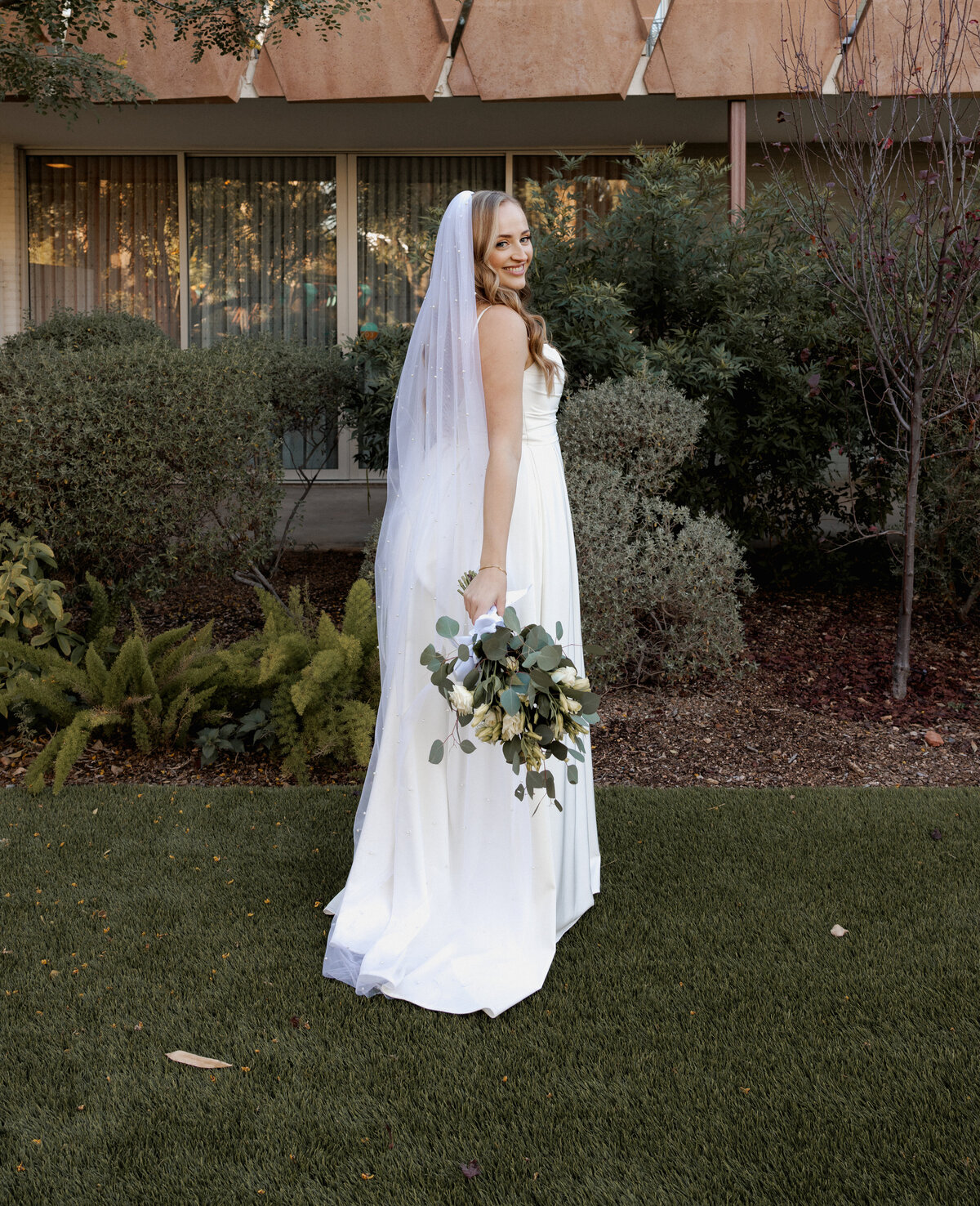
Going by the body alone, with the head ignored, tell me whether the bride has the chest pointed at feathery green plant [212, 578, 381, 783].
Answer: no

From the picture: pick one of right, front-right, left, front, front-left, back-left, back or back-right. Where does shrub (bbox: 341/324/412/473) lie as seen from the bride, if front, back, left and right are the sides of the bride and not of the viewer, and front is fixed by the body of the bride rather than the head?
left

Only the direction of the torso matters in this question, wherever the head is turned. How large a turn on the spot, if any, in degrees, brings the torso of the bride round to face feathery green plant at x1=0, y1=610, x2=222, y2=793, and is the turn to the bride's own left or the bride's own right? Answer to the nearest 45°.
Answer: approximately 135° to the bride's own left

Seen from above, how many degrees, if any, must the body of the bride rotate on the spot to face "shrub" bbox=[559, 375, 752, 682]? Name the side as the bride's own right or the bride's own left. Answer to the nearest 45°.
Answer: approximately 90° to the bride's own left

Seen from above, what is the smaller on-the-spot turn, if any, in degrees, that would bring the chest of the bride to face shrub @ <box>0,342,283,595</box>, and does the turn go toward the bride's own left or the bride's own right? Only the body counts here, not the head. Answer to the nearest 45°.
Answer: approximately 135° to the bride's own left

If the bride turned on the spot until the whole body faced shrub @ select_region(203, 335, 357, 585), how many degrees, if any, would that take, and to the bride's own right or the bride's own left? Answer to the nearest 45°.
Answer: approximately 90° to the bride's own left

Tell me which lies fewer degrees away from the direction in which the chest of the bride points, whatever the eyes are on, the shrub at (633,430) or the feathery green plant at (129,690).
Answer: the shrub

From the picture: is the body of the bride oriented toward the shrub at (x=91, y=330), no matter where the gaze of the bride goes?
no

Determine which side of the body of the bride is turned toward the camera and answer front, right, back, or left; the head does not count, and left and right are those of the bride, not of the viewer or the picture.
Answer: right

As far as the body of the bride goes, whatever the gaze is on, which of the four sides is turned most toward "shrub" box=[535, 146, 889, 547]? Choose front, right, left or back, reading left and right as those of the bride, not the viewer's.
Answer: left

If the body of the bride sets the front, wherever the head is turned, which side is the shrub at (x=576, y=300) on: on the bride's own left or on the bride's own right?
on the bride's own left

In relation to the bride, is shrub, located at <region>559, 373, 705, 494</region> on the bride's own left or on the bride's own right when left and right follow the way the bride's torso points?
on the bride's own left

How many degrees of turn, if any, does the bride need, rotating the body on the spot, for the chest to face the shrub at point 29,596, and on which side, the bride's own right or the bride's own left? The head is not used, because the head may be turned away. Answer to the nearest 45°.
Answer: approximately 135° to the bride's own left
